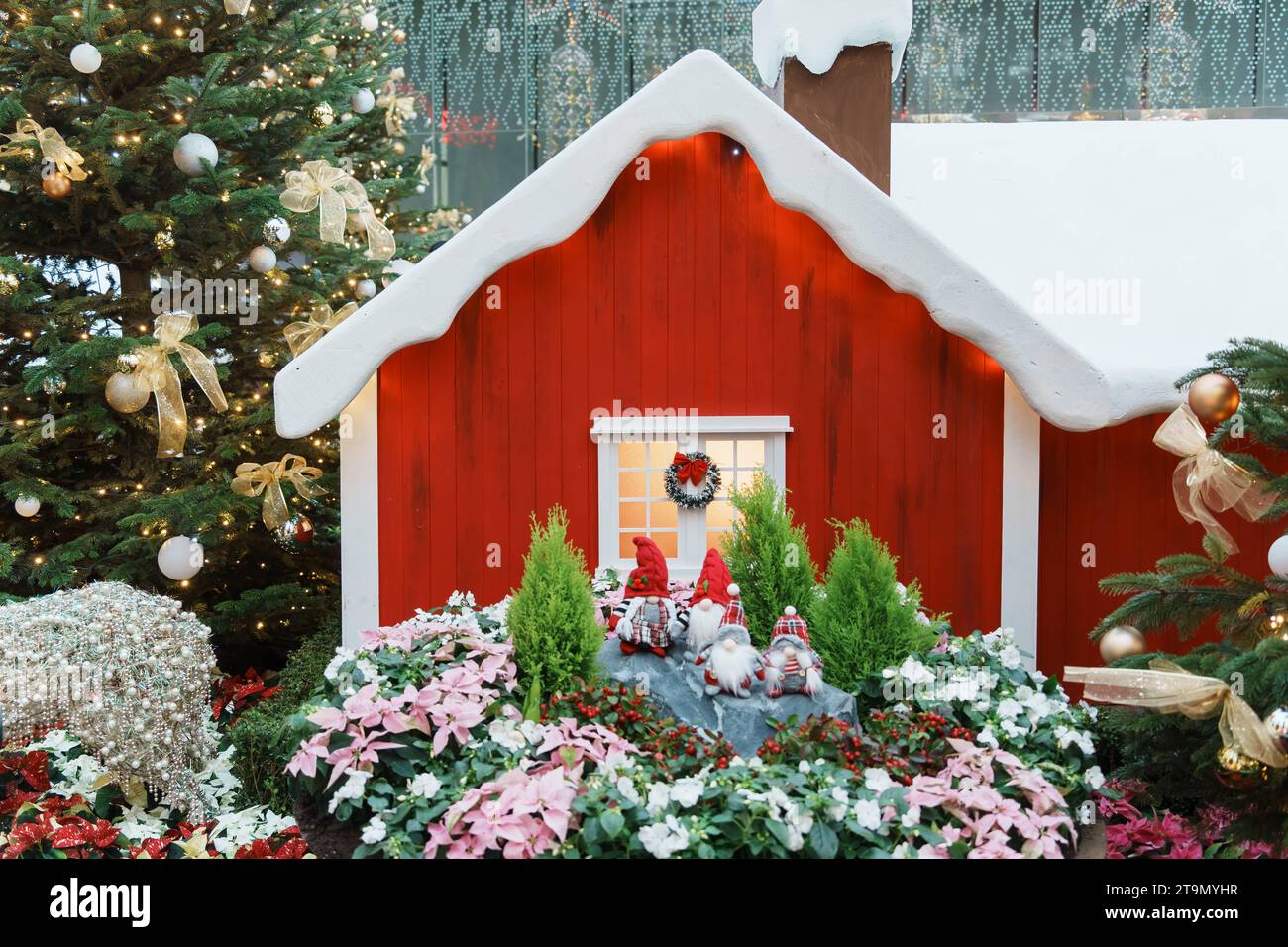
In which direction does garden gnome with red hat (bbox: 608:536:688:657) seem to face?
toward the camera

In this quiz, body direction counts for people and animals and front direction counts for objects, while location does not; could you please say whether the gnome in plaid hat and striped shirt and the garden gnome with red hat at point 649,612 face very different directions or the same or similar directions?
same or similar directions

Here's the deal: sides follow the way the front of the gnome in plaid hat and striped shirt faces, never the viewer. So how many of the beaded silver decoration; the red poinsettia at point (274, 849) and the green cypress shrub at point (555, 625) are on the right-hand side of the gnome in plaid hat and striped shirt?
3

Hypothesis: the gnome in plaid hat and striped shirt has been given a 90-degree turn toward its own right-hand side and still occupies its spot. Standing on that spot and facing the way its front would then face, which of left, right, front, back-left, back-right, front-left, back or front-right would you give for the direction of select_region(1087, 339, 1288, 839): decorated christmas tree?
back

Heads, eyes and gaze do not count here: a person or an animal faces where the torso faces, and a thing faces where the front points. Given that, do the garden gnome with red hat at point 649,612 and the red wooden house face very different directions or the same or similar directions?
same or similar directions

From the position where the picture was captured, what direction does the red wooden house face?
facing the viewer

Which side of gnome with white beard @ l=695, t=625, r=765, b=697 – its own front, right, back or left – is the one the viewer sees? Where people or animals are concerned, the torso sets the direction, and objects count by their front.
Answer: front

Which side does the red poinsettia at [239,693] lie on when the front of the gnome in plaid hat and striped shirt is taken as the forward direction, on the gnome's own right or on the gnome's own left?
on the gnome's own right

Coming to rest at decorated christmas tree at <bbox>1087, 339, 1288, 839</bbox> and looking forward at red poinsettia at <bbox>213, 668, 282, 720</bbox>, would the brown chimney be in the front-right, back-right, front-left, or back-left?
front-right

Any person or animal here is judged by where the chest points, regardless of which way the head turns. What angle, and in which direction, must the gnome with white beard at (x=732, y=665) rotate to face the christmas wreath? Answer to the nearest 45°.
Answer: approximately 180°

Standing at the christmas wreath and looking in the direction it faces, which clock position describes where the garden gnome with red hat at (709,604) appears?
The garden gnome with red hat is roughly at 12 o'clock from the christmas wreath.

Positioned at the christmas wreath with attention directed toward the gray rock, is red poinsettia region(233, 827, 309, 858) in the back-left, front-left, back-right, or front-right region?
front-right

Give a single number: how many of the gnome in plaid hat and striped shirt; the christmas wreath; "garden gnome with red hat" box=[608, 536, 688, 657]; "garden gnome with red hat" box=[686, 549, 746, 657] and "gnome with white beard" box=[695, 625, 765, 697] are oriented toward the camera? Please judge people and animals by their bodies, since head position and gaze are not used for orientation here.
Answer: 5

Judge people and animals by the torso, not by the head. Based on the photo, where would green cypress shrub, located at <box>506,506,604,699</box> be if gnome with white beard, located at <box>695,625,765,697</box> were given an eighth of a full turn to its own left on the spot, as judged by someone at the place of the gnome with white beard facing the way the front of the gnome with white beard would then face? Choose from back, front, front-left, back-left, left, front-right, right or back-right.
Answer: back-right

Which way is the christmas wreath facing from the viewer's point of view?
toward the camera

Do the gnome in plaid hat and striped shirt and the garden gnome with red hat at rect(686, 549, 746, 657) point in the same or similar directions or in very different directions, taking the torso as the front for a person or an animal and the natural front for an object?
same or similar directions
